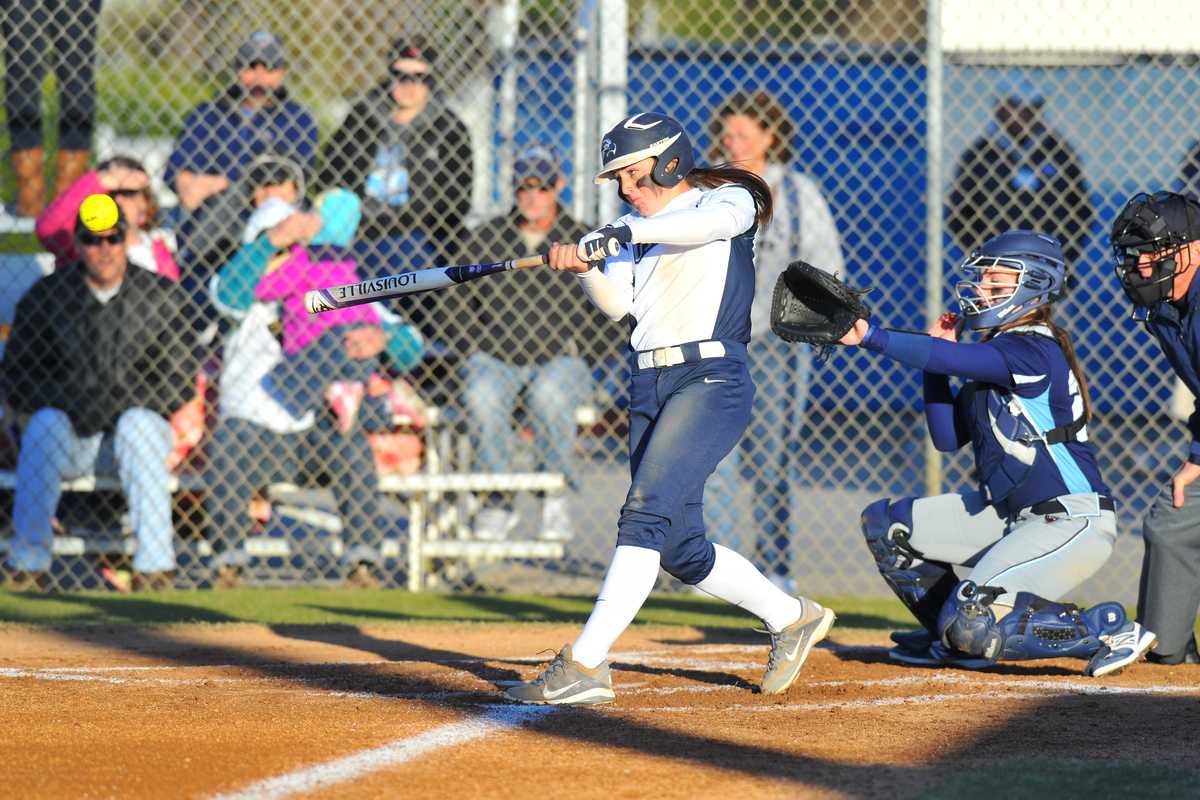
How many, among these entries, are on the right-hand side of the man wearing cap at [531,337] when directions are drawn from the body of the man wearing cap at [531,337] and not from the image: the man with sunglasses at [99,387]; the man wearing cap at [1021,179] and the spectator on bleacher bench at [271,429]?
2

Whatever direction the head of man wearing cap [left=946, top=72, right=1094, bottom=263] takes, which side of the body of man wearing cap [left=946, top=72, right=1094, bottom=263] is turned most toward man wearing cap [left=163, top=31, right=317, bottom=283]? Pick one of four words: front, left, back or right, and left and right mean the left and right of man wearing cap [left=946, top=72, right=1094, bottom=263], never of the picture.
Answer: right

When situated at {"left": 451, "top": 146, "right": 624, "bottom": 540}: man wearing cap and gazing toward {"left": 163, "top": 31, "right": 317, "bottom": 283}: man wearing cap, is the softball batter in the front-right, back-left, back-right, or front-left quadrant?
back-left

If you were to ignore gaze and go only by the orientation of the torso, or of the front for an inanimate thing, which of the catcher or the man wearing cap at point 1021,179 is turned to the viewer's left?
the catcher

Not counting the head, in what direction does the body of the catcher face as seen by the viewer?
to the viewer's left

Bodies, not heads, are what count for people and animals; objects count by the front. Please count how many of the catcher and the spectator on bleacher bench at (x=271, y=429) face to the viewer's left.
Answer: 1

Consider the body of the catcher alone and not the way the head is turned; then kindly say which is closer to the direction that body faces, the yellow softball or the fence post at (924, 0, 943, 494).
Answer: the yellow softball

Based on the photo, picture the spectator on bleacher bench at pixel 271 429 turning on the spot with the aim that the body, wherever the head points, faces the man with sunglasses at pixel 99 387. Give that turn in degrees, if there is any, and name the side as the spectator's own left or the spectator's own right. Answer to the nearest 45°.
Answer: approximately 90° to the spectator's own right

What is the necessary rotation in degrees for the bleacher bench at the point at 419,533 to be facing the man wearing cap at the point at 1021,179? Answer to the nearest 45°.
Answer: approximately 90° to its left

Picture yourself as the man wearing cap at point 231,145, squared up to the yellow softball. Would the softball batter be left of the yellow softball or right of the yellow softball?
left
